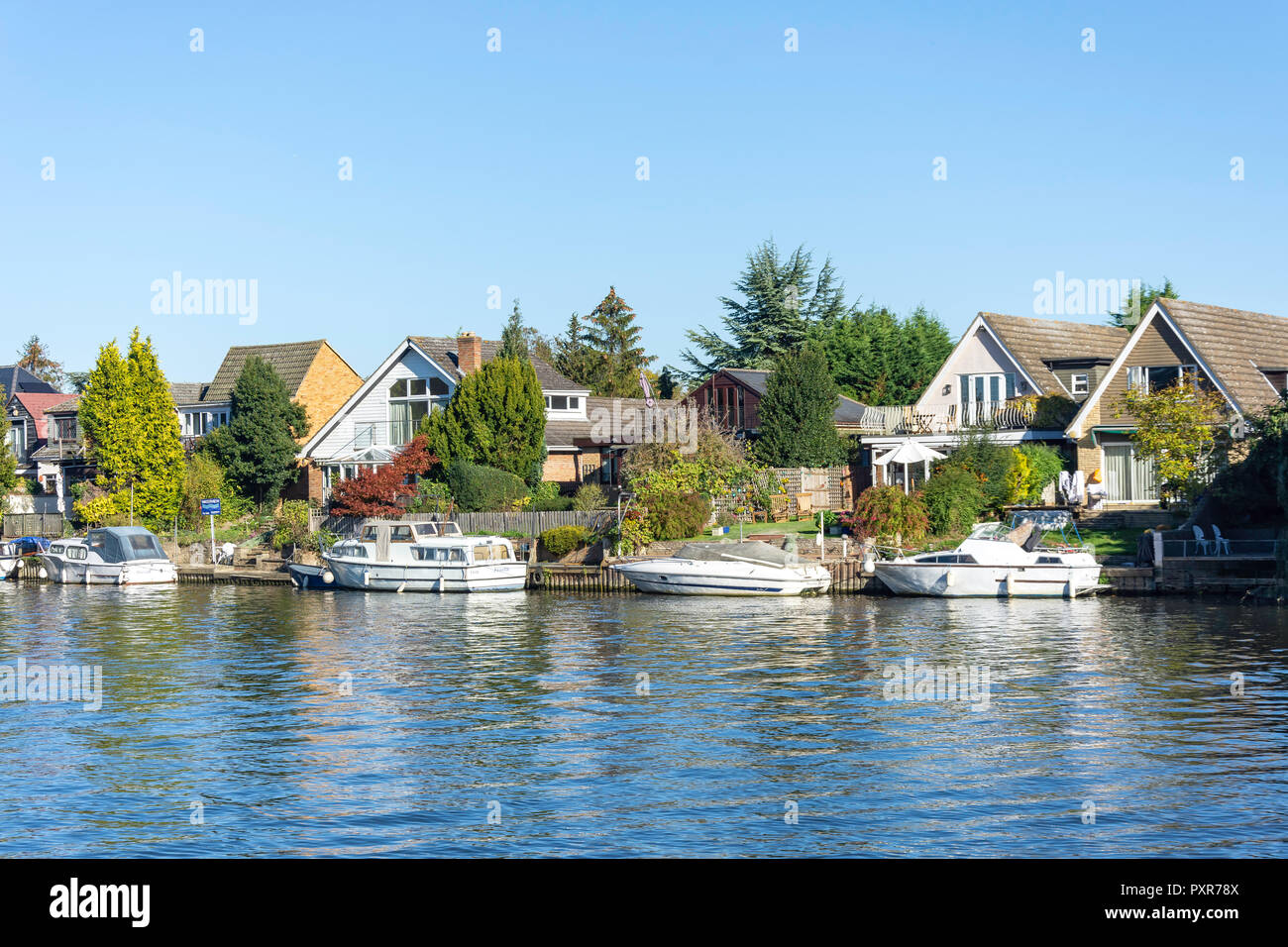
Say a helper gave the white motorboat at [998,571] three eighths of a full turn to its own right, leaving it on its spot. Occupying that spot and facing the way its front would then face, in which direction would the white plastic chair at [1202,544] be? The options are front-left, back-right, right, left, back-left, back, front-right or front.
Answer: front-right

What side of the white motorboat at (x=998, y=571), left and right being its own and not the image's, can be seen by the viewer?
left

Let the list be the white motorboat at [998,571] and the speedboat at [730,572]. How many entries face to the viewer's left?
2

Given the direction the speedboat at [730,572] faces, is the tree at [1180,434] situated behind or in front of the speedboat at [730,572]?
behind

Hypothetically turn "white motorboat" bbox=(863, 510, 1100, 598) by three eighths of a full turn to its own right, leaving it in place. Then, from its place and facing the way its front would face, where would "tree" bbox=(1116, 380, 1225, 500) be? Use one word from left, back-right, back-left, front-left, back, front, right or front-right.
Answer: front

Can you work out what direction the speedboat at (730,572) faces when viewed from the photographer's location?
facing to the left of the viewer

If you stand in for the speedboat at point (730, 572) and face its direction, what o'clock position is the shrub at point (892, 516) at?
The shrub is roughly at 5 o'clock from the speedboat.
